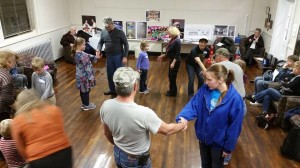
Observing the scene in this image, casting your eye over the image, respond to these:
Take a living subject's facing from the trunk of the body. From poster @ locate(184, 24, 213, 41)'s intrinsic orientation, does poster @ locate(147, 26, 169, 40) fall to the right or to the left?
on its right

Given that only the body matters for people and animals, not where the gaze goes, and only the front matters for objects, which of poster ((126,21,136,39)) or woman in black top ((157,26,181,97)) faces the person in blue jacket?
the poster

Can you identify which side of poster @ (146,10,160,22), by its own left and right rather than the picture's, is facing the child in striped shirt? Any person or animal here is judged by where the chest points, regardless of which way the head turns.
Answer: front

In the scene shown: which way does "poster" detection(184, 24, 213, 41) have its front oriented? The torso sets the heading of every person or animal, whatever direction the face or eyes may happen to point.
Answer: toward the camera

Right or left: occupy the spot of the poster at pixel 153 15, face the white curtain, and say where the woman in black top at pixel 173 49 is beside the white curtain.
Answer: right

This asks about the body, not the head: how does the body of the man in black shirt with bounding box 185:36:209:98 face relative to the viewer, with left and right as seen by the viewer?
facing the viewer and to the right of the viewer

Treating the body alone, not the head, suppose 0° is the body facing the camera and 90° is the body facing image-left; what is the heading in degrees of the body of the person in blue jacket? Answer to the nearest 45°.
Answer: approximately 45°

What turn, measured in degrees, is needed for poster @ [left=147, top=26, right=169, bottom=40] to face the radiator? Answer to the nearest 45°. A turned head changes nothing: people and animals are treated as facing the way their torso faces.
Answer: approximately 45° to its right

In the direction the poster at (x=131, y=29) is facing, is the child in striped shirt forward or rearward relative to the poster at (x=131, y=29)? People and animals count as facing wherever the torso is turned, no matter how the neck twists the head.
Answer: forward

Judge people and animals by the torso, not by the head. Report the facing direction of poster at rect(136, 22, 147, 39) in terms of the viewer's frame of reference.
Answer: facing the viewer

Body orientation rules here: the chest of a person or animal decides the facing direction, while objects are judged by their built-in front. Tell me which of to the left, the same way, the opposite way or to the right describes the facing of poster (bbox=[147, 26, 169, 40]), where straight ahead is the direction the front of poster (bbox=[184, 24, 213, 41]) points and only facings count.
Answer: the same way

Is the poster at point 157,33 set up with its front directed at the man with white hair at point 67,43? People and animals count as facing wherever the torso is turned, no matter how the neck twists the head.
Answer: no

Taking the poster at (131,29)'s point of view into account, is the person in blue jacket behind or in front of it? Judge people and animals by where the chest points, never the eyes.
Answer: in front
